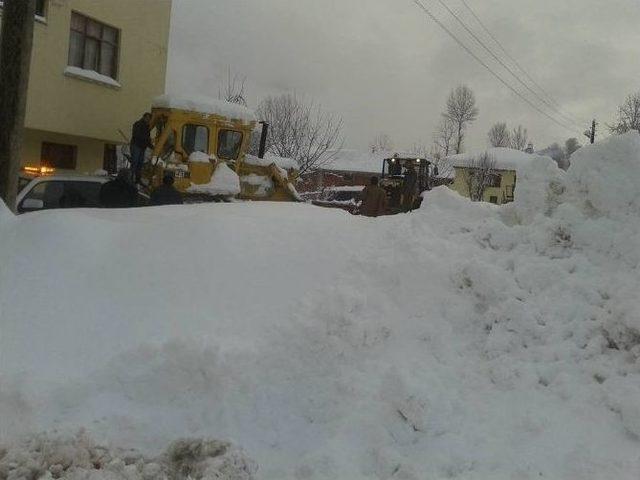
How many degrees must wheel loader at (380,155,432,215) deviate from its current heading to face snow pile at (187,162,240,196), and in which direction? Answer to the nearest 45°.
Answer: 0° — it already faces it

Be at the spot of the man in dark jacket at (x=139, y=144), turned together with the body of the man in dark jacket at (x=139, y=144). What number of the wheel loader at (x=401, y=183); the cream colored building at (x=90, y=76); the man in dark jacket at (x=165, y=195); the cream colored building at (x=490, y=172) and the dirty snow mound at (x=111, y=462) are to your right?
2

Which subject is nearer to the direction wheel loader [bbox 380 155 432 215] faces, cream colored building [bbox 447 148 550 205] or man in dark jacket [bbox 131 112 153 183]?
the man in dark jacket

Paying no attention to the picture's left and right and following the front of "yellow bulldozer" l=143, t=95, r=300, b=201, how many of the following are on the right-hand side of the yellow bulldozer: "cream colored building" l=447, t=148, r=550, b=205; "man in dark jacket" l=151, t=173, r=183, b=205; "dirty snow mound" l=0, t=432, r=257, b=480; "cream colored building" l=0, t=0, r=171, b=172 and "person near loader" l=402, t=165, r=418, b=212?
2

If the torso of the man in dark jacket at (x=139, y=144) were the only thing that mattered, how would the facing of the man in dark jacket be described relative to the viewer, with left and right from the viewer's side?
facing to the right of the viewer

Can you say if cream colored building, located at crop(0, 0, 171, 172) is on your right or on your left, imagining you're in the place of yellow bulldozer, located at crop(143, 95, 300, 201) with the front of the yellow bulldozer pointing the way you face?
on your left

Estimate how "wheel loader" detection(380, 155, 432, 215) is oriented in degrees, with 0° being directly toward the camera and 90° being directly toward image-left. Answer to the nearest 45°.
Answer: approximately 0°

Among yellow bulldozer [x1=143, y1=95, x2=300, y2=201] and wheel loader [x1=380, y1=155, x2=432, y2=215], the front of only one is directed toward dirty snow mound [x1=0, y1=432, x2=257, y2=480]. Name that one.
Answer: the wheel loader

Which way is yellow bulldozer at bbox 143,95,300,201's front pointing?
to the viewer's right

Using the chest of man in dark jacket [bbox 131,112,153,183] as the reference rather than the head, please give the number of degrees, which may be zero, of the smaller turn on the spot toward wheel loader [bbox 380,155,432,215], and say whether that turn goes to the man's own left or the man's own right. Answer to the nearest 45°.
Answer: approximately 45° to the man's own left
